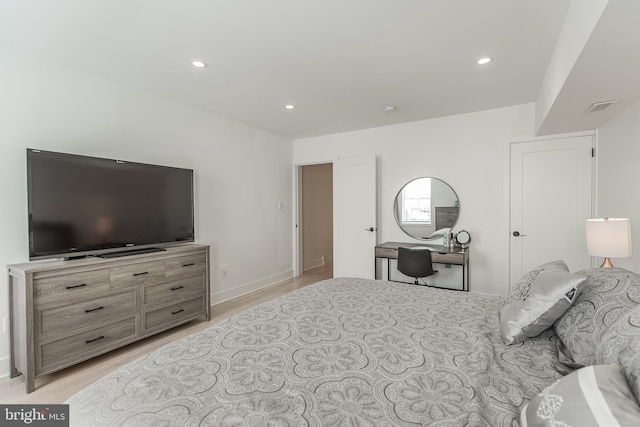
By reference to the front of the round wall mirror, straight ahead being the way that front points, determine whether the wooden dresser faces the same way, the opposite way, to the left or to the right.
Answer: to the left

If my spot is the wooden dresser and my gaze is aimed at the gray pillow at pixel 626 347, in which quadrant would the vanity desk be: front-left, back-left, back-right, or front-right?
front-left

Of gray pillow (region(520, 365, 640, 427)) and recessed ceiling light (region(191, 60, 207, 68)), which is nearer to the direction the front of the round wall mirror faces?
the gray pillow

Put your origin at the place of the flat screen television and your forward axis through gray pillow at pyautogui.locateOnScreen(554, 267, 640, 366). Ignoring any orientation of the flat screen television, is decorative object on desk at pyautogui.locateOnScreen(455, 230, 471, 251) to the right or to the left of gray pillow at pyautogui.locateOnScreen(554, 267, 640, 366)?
left

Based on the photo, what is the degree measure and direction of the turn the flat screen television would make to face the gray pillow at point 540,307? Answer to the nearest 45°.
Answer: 0° — it already faces it

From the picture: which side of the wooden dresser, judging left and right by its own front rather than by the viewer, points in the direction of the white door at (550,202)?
front

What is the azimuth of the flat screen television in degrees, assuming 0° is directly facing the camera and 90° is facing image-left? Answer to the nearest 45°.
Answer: approximately 315°

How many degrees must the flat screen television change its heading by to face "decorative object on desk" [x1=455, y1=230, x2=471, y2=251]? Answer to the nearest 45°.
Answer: approximately 45° to its left

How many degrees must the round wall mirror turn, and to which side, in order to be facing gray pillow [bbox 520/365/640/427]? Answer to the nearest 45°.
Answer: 0° — it already faces it

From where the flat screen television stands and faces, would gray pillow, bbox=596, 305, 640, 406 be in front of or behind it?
in front

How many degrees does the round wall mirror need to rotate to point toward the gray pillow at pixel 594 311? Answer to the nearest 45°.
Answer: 0° — it already faces it

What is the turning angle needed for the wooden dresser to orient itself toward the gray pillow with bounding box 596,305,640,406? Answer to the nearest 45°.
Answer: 0° — it already faces it

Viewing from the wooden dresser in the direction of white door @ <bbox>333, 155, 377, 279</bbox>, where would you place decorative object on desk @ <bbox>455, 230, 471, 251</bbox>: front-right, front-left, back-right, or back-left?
front-right

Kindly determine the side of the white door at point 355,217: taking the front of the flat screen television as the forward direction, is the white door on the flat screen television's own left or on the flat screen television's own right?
on the flat screen television's own left

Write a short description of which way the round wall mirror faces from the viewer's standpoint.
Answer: facing the viewer

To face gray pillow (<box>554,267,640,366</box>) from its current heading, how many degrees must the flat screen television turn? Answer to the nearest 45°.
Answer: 0° — it already faces it

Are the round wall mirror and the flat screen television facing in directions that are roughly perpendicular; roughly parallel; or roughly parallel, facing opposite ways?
roughly perpendicular

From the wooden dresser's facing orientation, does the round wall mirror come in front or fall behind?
in front
